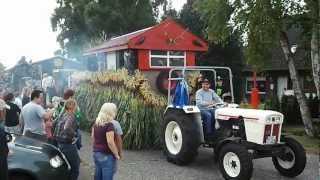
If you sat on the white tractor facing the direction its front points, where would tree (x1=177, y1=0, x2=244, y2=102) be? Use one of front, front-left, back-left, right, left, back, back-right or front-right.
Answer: back-left

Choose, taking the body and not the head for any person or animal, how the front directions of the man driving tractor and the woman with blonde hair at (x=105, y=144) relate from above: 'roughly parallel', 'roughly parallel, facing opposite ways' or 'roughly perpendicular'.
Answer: roughly perpendicular

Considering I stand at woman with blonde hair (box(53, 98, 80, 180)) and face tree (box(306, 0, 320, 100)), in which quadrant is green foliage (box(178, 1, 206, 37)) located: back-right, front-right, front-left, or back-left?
front-left

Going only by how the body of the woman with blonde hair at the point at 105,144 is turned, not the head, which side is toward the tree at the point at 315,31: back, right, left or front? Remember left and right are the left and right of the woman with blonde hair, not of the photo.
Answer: front

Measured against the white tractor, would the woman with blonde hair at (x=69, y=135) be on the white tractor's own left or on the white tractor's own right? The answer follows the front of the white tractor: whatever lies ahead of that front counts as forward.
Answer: on the white tractor's own right

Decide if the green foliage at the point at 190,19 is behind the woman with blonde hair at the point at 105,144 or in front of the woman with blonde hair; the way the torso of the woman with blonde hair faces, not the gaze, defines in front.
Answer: in front

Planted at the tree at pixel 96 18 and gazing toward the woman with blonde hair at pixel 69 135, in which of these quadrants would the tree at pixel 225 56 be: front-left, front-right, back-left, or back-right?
front-left

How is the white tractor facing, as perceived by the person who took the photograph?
facing the viewer and to the right of the viewer

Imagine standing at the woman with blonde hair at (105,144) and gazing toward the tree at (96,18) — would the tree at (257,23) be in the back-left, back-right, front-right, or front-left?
front-right

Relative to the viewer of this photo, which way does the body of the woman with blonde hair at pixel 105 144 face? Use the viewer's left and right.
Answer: facing away from the viewer and to the right of the viewer
